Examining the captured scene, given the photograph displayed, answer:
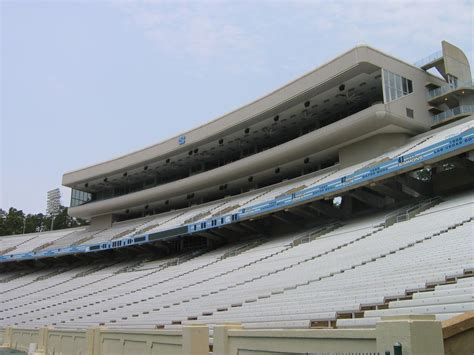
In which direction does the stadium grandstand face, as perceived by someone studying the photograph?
facing the viewer and to the left of the viewer
